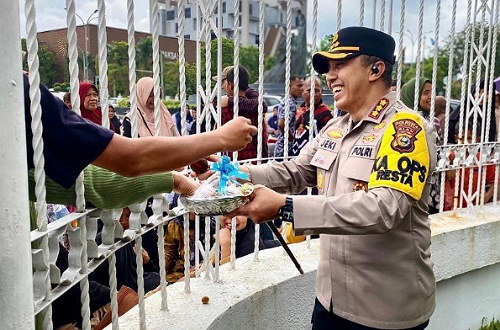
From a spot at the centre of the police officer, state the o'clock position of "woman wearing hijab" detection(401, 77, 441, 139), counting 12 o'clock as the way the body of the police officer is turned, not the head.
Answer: The woman wearing hijab is roughly at 5 o'clock from the police officer.

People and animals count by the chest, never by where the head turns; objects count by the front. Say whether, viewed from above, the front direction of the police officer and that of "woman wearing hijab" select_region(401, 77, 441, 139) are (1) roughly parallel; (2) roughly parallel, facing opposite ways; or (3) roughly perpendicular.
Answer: roughly perpendicular

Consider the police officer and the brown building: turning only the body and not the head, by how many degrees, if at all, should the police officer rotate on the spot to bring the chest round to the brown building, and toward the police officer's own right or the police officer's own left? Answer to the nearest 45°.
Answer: approximately 45° to the police officer's own right

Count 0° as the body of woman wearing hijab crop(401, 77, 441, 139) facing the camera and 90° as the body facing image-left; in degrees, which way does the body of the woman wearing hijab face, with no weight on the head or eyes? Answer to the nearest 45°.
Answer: approximately 315°

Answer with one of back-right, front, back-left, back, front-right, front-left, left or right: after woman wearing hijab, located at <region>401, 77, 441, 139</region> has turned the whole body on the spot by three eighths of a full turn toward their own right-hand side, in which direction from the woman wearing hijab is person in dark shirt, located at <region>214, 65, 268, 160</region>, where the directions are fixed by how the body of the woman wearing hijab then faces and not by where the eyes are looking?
front-left

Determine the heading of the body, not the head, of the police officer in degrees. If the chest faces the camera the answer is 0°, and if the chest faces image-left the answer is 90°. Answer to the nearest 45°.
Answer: approximately 45°

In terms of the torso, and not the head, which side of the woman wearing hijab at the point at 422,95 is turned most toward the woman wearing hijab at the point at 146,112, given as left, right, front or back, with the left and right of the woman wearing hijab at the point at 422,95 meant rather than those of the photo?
right

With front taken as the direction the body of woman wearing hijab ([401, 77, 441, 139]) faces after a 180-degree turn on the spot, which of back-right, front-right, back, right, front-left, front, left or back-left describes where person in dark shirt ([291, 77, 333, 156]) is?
front-left

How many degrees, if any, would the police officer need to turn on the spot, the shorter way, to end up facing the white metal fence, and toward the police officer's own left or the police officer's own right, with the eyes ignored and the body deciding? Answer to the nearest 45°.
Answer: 0° — they already face it

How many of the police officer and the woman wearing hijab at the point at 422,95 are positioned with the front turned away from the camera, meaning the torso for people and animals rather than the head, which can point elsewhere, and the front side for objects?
0

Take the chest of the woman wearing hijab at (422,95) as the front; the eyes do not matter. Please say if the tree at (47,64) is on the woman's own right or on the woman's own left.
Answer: on the woman's own right

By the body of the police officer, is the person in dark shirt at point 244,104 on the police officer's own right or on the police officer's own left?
on the police officer's own right
